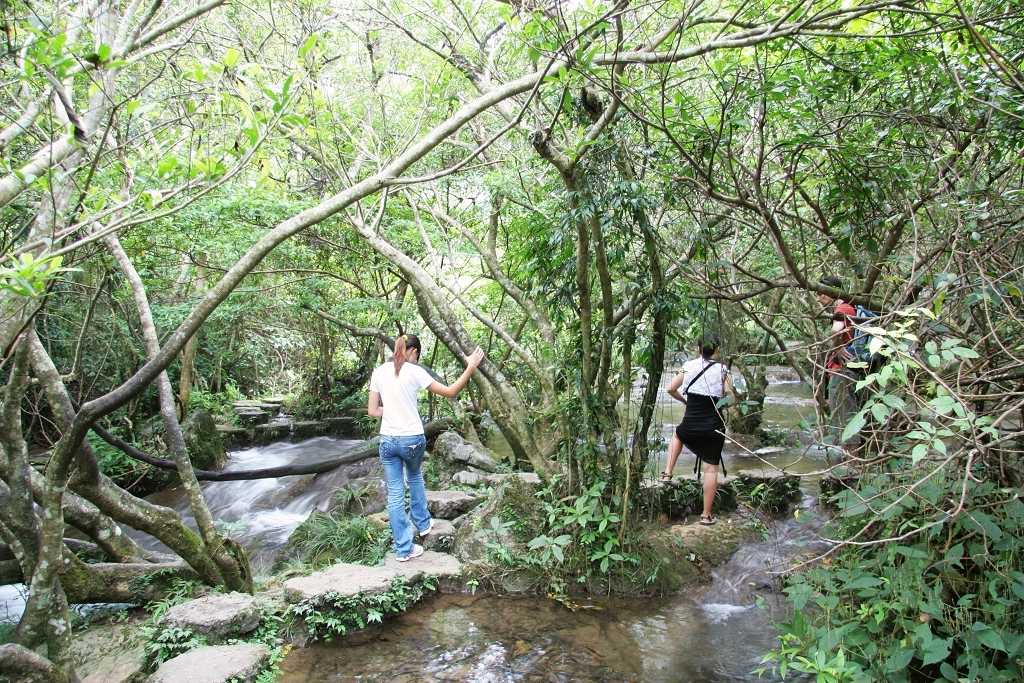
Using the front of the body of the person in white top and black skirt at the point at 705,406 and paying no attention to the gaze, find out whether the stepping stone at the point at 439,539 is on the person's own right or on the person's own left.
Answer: on the person's own left

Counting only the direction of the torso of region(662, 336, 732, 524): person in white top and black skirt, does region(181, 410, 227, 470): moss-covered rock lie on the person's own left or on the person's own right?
on the person's own left

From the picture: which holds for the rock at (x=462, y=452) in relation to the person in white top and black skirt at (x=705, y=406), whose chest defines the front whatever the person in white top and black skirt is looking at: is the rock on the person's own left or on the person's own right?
on the person's own left

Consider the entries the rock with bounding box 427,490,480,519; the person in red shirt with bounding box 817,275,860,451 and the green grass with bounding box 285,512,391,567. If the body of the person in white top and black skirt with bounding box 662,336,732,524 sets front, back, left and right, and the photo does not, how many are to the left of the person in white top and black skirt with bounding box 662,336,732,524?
2

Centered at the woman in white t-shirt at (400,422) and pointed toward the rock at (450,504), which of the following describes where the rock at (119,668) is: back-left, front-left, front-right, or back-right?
back-left

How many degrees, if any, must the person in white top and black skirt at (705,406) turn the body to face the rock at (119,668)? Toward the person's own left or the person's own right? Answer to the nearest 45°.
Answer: approximately 135° to the person's own left

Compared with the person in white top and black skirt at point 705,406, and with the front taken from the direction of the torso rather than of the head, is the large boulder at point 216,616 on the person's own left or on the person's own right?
on the person's own left

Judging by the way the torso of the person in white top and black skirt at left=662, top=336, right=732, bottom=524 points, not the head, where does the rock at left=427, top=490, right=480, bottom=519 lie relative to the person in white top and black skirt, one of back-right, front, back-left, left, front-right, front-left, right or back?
left

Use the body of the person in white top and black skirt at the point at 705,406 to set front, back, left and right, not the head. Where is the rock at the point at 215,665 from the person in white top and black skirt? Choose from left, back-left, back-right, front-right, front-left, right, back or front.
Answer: back-left

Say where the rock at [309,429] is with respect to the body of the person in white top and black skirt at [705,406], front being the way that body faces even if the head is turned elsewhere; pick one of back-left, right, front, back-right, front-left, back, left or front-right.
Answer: front-left

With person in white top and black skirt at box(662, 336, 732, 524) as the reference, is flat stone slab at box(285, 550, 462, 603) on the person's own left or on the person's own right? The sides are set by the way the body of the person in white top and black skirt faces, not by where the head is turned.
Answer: on the person's own left

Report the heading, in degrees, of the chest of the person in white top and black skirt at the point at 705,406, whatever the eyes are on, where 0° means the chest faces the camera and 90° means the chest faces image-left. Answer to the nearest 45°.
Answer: approximately 180°

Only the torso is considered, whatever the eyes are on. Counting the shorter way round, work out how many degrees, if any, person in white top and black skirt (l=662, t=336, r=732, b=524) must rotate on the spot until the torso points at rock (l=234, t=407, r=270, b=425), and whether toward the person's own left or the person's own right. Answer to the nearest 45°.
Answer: approximately 45° to the person's own left

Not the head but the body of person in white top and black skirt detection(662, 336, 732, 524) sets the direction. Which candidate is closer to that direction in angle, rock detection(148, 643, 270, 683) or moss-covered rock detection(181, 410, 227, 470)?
the moss-covered rock

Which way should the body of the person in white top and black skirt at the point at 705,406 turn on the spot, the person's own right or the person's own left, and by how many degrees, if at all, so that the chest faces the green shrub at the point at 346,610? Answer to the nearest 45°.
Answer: approximately 135° to the person's own left

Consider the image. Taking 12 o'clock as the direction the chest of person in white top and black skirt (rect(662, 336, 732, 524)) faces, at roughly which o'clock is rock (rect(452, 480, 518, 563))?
The rock is roughly at 8 o'clock from the person in white top and black skirt.
